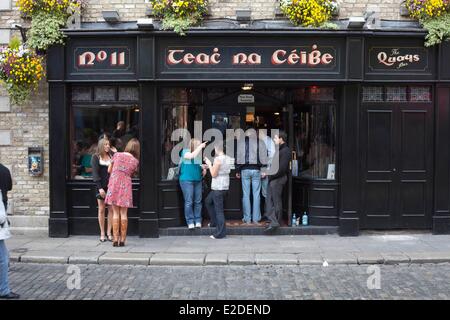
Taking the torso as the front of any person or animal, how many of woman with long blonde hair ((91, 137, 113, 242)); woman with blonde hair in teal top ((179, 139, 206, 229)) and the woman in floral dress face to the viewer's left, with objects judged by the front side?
0

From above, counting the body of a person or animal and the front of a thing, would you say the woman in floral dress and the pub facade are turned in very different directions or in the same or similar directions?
very different directions

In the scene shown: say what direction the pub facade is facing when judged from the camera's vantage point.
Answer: facing the viewer

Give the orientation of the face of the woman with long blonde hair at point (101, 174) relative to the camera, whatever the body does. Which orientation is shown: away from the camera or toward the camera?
toward the camera

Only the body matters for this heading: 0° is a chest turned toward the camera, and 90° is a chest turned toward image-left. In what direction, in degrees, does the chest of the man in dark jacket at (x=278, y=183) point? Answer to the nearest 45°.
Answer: approximately 90°

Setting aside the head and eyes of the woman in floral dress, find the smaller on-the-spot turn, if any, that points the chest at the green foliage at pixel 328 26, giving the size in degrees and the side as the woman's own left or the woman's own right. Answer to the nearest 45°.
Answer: approximately 90° to the woman's own right

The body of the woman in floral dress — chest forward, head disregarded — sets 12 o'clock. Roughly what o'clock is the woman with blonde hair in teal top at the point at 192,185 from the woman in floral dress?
The woman with blonde hair in teal top is roughly at 2 o'clock from the woman in floral dress.

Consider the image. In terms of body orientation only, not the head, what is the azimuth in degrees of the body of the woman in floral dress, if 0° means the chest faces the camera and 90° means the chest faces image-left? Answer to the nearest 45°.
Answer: approximately 180°
